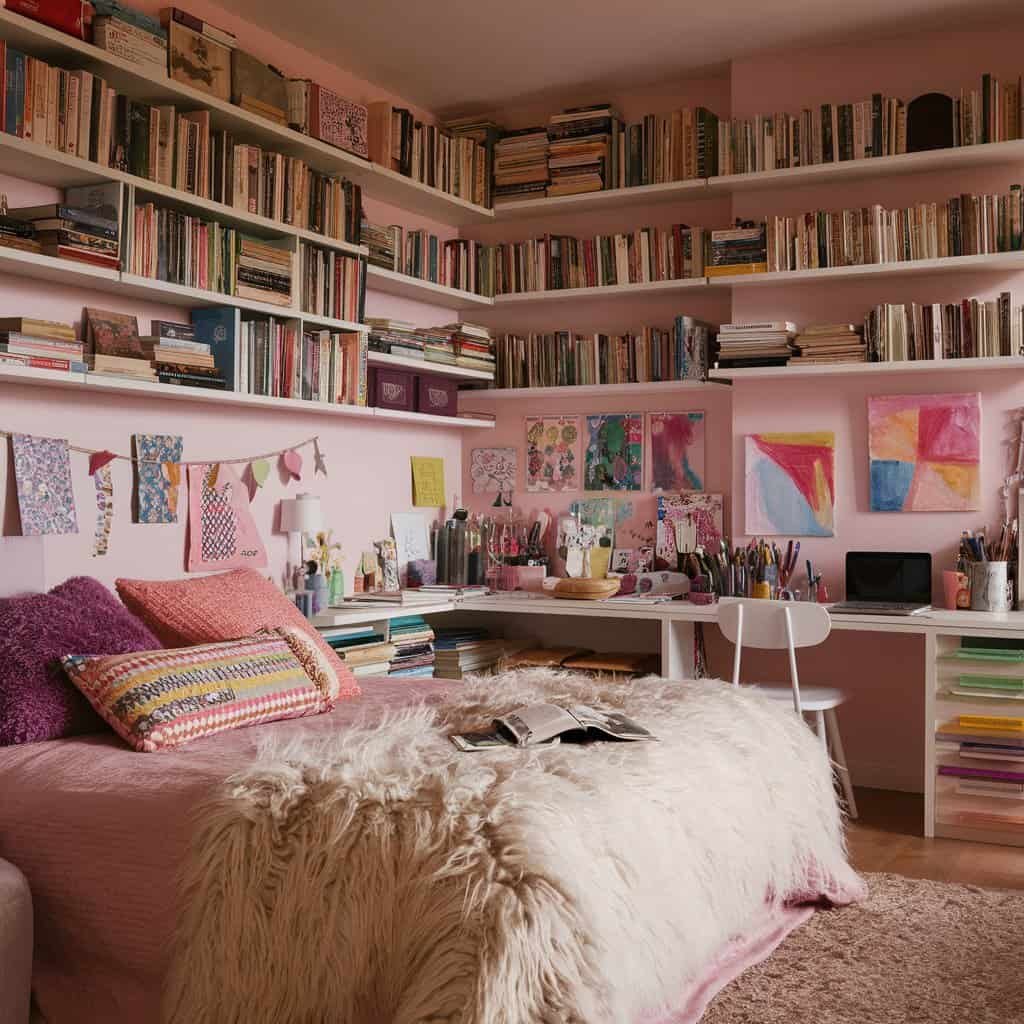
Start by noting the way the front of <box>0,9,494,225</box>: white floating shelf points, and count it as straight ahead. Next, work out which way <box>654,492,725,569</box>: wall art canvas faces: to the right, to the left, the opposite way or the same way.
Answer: to the right

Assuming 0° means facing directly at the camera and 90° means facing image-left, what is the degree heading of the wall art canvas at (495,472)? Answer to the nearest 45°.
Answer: approximately 0°

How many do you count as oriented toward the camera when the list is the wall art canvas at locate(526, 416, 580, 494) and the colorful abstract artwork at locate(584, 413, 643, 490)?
2

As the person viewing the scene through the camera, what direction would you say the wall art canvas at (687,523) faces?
facing the viewer

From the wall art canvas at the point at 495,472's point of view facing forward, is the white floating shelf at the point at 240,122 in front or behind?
in front

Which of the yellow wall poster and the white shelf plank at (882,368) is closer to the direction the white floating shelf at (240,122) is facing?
the white shelf plank

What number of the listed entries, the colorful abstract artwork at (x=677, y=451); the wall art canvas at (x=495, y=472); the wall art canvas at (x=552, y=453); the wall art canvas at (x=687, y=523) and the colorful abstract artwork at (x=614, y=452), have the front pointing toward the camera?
5

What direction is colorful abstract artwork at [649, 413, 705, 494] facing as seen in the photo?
toward the camera

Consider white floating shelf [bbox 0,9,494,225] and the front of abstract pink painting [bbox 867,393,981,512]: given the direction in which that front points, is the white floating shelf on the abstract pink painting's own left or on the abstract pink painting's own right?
on the abstract pink painting's own right

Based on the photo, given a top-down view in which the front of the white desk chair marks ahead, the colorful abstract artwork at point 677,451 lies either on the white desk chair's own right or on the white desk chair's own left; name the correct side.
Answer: on the white desk chair's own left

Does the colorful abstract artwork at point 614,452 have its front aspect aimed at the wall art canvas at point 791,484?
no

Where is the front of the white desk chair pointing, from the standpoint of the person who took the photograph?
facing away from the viewer and to the right of the viewer

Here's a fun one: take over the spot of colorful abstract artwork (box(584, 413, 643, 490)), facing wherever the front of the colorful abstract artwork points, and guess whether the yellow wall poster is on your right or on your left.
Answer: on your right

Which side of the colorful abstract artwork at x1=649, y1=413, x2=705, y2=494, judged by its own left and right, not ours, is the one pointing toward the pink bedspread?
front

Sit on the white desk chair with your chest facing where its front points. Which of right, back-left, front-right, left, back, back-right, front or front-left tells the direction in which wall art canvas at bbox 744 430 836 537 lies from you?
front-left

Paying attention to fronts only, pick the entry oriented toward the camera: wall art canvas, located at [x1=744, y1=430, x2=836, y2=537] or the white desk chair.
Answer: the wall art canvas

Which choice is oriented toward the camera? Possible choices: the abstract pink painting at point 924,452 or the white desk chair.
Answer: the abstract pink painting

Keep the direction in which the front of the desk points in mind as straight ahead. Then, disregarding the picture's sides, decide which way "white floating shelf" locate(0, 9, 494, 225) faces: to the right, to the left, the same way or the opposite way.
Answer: to the left
